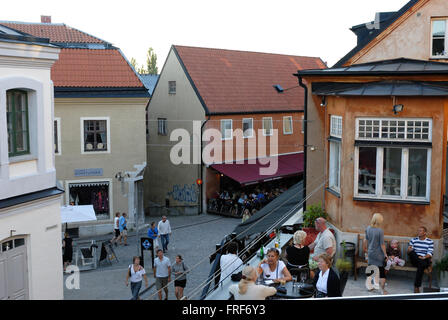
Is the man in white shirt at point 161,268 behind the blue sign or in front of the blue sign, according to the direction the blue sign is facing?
in front

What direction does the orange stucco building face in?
toward the camera

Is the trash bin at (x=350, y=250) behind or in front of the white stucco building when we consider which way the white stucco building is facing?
in front

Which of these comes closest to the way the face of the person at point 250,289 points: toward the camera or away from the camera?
away from the camera

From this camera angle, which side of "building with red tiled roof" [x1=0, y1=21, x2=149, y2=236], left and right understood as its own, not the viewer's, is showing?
front

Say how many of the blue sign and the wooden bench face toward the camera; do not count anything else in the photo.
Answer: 2

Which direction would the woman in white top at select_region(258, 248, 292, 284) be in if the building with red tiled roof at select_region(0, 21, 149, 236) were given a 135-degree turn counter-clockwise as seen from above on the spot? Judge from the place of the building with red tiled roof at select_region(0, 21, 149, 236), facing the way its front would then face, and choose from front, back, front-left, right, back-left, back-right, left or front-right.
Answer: back-right

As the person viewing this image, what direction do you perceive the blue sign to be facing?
facing the viewer
